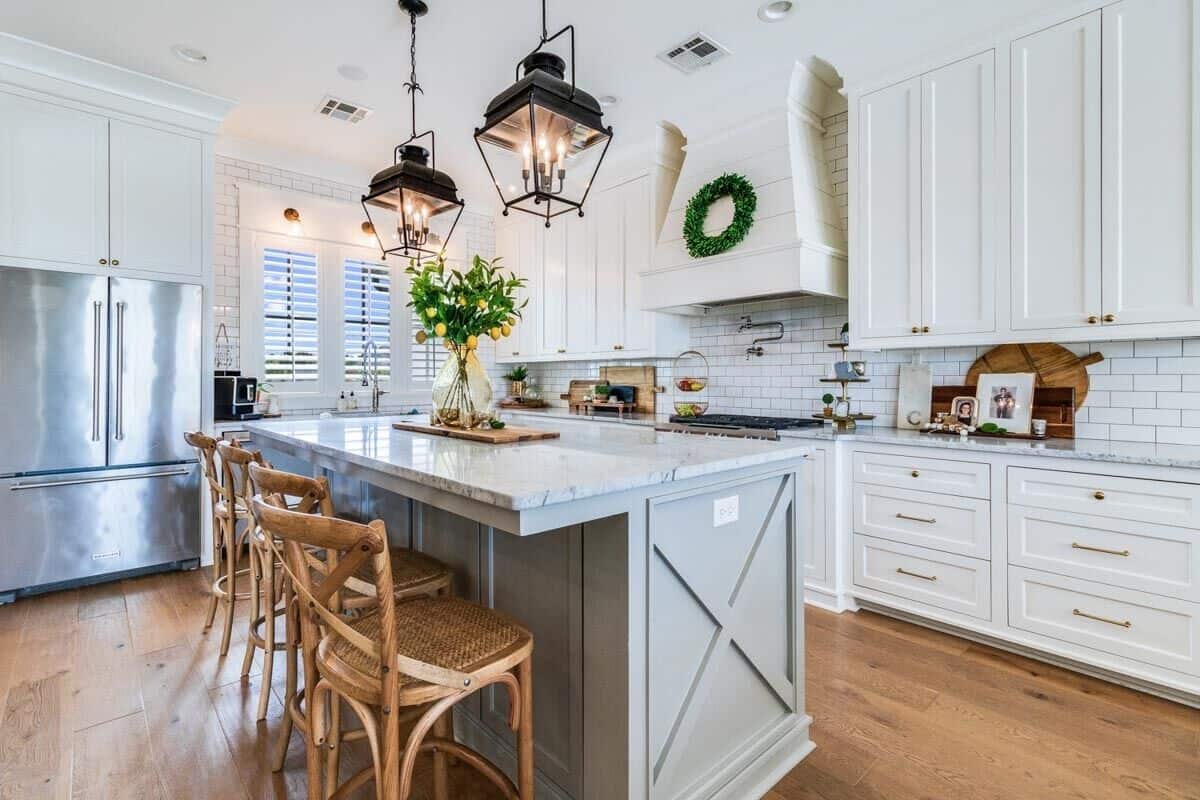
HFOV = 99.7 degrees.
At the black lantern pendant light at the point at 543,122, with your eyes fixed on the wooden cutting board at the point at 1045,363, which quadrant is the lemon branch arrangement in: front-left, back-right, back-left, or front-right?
back-left

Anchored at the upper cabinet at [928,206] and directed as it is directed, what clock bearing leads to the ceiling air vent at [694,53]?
The ceiling air vent is roughly at 1 o'clock from the upper cabinet.

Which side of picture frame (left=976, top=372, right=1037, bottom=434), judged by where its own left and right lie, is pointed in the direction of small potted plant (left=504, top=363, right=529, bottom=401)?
right

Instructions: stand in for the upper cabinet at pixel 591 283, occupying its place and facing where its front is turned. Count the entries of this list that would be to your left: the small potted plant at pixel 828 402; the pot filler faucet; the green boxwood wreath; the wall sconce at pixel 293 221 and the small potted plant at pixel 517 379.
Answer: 3

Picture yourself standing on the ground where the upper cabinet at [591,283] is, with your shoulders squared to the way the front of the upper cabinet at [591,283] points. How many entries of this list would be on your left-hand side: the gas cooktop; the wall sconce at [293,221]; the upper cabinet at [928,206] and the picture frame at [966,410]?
3

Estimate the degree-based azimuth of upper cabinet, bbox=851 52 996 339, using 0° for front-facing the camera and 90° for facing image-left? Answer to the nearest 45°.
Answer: approximately 45°

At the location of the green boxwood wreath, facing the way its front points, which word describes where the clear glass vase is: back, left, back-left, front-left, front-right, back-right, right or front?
front

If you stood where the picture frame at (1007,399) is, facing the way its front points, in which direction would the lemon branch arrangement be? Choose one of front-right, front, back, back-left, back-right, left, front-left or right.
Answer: front-right

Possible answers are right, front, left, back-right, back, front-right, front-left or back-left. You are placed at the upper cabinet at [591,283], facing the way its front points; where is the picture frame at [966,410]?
left

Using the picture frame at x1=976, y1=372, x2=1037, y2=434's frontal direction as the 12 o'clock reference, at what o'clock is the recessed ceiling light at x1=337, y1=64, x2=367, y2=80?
The recessed ceiling light is roughly at 2 o'clock from the picture frame.

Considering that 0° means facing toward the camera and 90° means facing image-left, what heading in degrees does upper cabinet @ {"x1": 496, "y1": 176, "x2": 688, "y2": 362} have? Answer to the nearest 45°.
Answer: approximately 45°

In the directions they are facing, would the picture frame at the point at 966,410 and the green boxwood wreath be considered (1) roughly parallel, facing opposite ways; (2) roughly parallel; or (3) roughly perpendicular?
roughly parallel

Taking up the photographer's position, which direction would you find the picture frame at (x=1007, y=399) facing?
facing the viewer

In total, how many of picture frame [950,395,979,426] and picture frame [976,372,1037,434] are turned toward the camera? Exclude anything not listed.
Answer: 2

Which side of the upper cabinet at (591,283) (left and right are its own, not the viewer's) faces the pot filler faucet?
left

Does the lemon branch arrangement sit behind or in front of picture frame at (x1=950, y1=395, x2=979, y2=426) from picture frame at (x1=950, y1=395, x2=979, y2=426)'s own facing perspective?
in front
